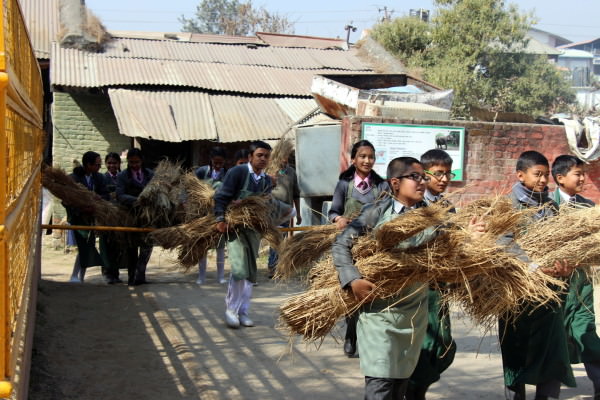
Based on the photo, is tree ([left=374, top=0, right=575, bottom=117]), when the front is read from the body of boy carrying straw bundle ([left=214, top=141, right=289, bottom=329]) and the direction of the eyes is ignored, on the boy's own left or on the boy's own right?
on the boy's own left

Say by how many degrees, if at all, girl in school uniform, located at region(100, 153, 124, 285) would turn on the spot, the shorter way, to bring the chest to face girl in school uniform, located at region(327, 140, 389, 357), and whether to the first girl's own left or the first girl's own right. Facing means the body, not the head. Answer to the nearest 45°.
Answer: approximately 45° to the first girl's own left

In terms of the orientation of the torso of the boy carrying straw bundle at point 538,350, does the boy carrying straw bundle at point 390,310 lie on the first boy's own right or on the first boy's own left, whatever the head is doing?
on the first boy's own right

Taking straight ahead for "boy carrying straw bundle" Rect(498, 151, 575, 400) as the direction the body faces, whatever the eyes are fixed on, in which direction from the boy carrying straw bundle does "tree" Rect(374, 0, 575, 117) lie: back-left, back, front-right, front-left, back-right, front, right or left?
back-left

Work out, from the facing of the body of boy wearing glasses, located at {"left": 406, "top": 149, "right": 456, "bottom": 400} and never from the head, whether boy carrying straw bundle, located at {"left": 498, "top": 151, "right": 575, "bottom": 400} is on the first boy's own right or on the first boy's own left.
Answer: on the first boy's own left

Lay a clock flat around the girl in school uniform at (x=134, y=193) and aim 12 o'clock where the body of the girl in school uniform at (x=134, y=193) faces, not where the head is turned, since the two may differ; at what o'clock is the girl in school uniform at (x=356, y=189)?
the girl in school uniform at (x=356, y=189) is roughly at 11 o'clock from the girl in school uniform at (x=134, y=193).

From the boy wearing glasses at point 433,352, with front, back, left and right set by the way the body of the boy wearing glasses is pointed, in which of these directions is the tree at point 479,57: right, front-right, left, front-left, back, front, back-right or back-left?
back-left

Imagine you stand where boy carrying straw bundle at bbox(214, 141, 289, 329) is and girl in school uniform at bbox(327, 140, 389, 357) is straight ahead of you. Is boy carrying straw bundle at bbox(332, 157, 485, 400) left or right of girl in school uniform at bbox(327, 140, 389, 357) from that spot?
right

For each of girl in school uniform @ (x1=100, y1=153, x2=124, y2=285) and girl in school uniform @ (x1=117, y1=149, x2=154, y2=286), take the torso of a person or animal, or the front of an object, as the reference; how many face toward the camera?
2

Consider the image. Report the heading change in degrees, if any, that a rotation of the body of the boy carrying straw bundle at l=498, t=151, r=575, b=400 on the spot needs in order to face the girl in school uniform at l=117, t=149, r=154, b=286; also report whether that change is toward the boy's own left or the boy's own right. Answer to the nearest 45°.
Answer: approximately 180°
